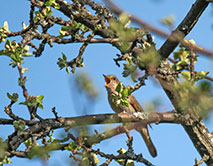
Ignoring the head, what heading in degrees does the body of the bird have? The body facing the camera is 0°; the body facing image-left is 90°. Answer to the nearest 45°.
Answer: approximately 90°
